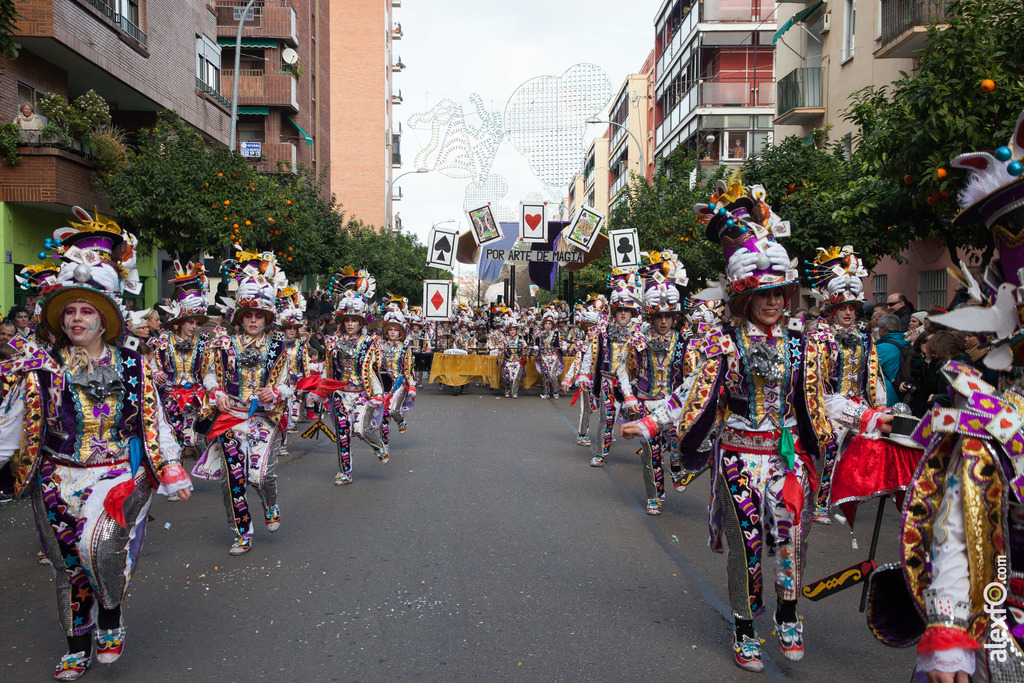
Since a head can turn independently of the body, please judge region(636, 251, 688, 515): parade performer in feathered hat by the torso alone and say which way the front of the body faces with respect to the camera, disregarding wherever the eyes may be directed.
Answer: toward the camera

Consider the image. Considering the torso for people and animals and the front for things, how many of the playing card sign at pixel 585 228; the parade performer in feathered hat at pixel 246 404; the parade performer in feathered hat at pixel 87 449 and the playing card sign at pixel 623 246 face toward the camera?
4

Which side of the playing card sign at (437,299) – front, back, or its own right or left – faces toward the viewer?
front

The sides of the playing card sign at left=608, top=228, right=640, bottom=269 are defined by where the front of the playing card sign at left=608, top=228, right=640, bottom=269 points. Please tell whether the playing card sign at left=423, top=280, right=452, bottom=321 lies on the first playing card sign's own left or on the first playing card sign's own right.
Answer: on the first playing card sign's own right

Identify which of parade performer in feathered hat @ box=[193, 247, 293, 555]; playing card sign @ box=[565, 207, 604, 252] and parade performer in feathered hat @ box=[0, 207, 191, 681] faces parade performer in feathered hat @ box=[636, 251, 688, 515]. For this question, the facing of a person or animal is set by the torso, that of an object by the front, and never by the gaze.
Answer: the playing card sign

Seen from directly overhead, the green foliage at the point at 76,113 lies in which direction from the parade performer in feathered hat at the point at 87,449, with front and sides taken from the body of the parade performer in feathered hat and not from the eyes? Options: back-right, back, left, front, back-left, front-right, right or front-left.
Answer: back

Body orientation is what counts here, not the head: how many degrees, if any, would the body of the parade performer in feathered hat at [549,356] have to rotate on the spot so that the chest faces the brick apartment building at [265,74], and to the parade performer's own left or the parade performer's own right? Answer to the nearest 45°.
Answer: approximately 135° to the parade performer's own right

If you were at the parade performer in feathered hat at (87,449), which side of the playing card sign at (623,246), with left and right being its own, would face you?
front

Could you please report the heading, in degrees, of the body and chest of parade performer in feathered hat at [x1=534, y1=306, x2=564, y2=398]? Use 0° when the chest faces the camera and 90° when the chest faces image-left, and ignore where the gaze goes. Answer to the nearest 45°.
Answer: approximately 0°

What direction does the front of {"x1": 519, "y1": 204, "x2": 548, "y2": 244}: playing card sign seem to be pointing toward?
toward the camera

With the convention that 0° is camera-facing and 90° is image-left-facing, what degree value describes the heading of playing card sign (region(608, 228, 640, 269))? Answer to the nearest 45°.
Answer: approximately 0°

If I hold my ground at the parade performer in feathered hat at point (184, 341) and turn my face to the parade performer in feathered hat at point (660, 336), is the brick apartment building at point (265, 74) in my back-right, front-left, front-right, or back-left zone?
back-left

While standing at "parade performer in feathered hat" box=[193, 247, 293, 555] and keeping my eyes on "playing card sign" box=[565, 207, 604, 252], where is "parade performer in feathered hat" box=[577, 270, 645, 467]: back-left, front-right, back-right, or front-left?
front-right

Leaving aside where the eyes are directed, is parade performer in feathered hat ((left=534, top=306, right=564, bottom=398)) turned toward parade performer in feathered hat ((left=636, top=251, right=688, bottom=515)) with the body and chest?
yes

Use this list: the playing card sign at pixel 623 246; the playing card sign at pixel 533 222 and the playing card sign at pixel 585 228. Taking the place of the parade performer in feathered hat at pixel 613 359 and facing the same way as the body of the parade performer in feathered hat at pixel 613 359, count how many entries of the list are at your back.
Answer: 3

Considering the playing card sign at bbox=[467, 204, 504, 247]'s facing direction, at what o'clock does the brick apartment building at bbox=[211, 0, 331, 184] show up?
The brick apartment building is roughly at 5 o'clock from the playing card sign.

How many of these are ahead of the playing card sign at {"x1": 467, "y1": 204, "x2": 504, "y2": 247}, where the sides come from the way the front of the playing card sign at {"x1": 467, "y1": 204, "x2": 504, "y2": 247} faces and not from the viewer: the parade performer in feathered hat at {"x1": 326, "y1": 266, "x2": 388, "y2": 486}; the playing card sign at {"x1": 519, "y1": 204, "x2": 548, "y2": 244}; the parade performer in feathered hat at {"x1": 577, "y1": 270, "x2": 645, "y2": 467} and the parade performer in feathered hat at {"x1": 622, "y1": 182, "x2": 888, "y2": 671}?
3
